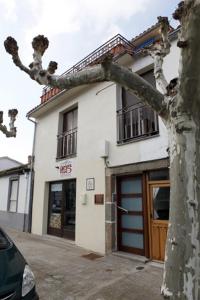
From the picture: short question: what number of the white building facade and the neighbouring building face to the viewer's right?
0

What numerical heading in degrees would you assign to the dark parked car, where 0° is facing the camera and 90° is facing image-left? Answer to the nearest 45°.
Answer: approximately 315°

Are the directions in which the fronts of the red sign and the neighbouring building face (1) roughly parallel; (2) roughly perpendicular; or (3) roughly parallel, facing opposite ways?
roughly parallel

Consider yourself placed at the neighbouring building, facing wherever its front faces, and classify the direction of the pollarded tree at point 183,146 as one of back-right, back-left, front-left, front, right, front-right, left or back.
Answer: front-left

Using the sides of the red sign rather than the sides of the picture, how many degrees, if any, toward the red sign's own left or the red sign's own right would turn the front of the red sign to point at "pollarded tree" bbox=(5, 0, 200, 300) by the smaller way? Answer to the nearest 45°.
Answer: approximately 45° to the red sign's own left

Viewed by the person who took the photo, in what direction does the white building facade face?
facing the viewer and to the left of the viewer

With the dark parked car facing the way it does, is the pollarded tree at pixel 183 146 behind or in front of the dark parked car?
in front

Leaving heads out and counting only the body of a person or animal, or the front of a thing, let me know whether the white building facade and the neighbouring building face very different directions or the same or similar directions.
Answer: same or similar directions

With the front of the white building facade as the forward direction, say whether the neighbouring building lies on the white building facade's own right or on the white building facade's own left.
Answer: on the white building facade's own right
